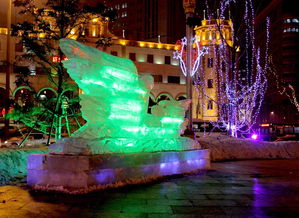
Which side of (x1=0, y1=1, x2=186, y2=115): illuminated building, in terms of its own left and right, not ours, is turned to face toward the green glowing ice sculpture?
front

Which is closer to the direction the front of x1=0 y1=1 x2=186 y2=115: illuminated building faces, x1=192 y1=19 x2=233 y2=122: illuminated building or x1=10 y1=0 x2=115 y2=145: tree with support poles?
the tree with support poles

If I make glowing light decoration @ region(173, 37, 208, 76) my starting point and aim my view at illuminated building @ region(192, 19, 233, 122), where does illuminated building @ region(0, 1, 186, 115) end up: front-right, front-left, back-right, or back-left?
front-left

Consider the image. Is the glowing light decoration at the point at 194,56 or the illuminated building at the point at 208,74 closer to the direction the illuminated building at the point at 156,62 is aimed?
the glowing light decoration

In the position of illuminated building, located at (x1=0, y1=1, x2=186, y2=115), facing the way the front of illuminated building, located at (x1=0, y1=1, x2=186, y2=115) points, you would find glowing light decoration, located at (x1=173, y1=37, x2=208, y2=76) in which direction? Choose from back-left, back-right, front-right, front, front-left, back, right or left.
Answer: front

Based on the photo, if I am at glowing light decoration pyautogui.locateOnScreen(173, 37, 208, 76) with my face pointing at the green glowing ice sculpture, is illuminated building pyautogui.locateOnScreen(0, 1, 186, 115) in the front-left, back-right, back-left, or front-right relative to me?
back-right

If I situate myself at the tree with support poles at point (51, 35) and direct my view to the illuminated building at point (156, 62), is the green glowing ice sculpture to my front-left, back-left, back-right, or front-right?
back-right

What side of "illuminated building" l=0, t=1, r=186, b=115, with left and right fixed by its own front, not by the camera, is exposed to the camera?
front

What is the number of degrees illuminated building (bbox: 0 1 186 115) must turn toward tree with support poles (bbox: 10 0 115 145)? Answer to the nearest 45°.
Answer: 0° — it already faces it

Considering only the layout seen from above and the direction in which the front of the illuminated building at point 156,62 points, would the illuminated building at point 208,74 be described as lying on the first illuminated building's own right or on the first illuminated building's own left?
on the first illuminated building's own left
